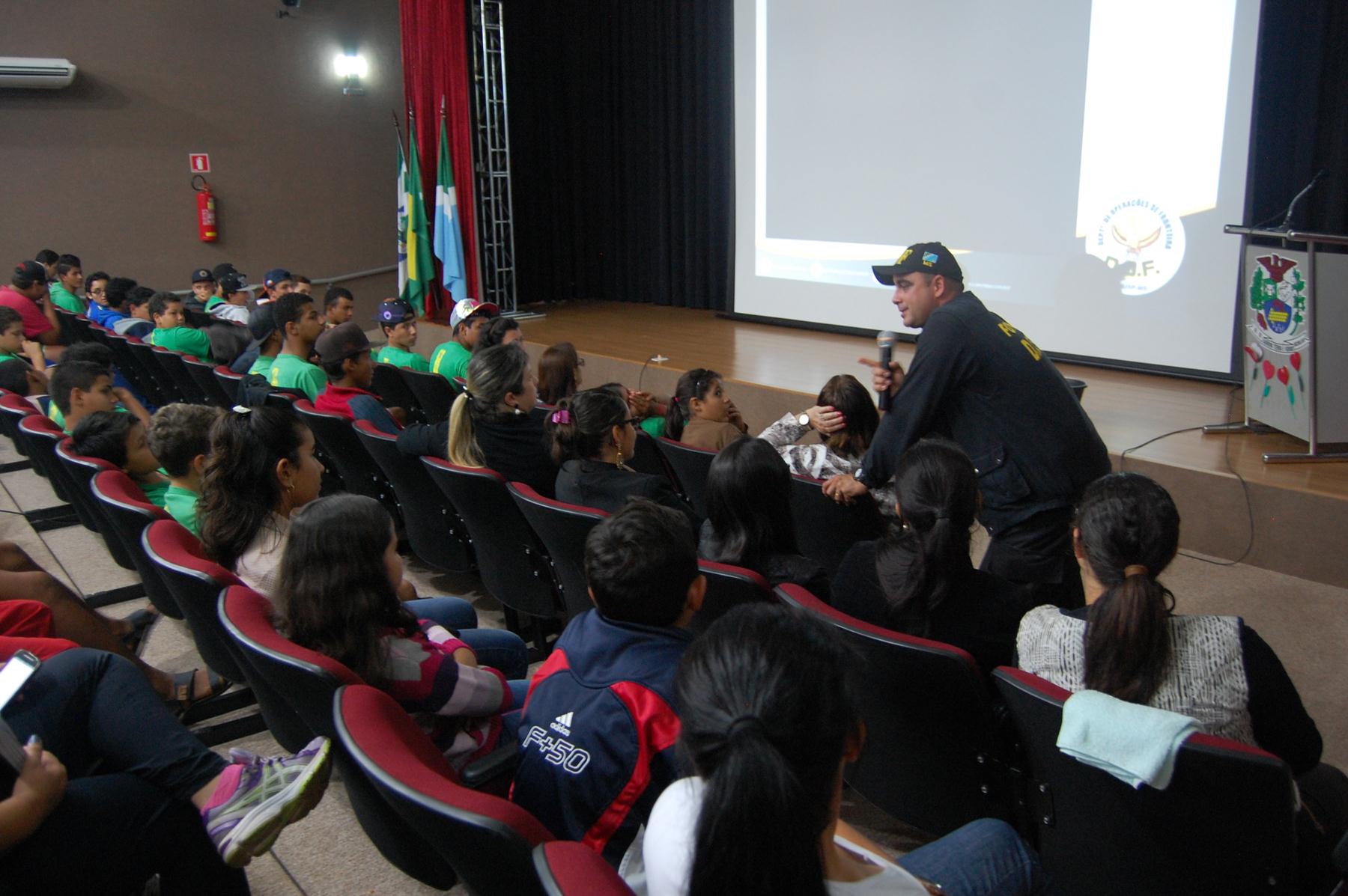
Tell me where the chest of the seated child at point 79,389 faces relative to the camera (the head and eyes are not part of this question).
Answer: to the viewer's right

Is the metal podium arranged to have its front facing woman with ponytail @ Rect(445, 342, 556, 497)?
yes

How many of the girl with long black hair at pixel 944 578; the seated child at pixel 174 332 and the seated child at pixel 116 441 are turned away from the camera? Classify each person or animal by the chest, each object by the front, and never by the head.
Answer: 1

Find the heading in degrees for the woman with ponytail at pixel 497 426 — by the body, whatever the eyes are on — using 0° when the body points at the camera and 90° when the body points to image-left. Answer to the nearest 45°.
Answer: approximately 225°

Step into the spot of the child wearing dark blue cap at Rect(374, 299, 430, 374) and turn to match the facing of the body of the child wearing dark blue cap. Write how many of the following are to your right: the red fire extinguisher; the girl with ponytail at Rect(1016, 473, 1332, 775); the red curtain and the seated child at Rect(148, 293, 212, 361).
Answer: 1

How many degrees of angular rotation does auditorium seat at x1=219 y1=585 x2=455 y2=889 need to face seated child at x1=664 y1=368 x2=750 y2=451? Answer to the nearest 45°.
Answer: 0° — it already faces them

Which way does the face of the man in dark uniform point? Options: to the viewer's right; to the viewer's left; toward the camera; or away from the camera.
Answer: to the viewer's left

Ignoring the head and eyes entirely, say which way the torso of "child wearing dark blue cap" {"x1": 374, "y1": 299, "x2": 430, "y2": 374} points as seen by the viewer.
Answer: to the viewer's right

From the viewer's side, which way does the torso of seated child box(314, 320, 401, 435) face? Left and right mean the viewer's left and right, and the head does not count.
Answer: facing away from the viewer and to the right of the viewer

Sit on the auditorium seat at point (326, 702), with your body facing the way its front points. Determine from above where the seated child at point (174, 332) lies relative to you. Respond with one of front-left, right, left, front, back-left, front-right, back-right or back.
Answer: front-left

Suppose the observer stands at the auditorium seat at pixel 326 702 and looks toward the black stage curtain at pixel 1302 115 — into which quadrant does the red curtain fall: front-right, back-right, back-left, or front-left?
front-left

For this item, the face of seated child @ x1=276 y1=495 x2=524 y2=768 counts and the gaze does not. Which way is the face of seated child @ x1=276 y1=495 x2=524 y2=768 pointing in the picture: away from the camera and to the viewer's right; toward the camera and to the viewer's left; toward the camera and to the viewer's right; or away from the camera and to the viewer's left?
away from the camera and to the viewer's right

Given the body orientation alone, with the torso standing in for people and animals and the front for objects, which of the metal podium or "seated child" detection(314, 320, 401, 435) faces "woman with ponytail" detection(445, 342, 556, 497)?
the metal podium

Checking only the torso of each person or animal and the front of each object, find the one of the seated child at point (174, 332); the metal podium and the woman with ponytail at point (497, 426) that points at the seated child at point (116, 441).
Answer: the metal podium

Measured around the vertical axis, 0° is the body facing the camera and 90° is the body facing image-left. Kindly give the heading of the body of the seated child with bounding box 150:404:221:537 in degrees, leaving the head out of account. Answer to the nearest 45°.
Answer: approximately 225°
